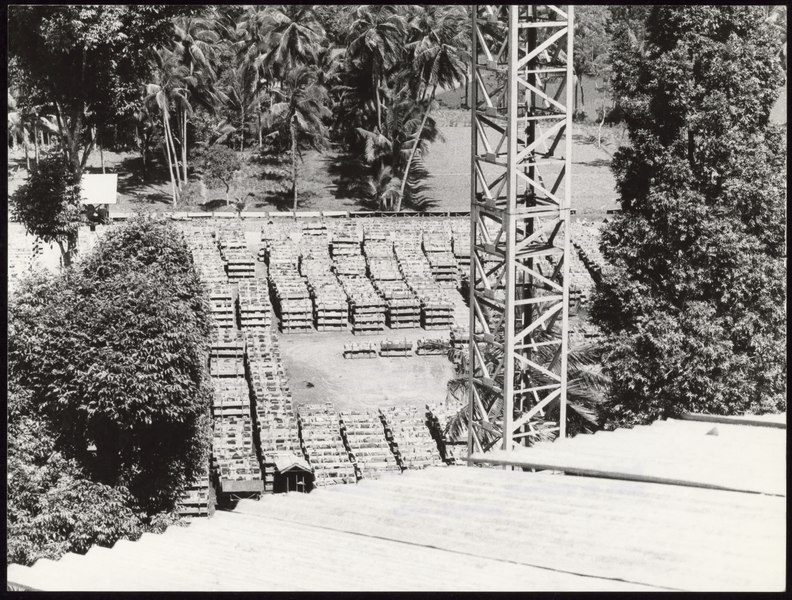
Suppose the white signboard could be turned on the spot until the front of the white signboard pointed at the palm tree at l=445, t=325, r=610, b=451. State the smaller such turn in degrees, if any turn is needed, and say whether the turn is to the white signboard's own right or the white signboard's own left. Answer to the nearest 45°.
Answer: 0° — it already faces it

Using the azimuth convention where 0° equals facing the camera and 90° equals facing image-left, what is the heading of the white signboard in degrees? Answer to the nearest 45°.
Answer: approximately 0°
